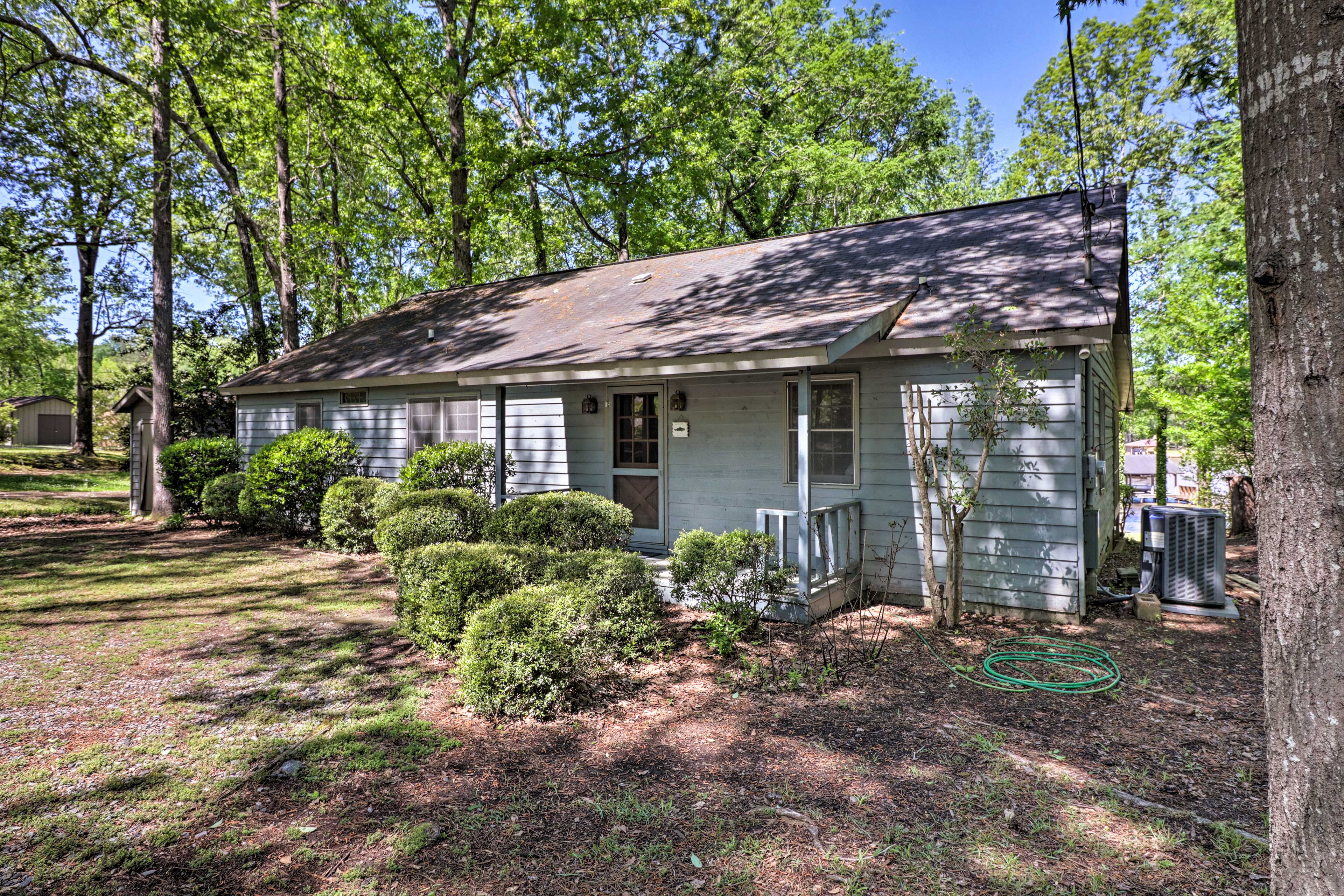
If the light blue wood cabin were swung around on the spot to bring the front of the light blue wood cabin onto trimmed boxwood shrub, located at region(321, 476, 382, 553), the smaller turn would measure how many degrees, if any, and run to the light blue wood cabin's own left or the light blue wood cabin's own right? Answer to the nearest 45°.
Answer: approximately 45° to the light blue wood cabin's own right

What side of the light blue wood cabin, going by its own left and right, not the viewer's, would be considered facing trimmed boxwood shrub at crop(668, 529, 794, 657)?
front

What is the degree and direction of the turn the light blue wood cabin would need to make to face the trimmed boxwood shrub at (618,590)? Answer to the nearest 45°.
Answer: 0° — it already faces it

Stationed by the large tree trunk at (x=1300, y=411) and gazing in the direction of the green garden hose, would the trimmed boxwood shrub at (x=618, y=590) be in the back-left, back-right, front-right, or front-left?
front-left

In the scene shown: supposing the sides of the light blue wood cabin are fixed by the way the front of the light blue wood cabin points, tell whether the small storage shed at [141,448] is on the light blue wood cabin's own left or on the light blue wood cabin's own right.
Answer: on the light blue wood cabin's own right

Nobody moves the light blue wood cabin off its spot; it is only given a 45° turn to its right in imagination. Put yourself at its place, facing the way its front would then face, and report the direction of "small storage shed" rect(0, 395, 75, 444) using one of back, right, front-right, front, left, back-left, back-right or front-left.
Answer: front-right

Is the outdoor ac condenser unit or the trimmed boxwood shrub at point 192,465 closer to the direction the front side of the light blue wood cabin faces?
the trimmed boxwood shrub

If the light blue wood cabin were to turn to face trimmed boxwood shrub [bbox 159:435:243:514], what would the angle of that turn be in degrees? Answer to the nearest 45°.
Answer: approximately 90° to its right

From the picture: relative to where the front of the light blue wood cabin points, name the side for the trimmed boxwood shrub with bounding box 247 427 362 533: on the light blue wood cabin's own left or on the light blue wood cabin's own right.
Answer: on the light blue wood cabin's own right

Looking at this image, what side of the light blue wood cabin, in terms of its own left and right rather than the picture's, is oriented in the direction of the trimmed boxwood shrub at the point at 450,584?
front

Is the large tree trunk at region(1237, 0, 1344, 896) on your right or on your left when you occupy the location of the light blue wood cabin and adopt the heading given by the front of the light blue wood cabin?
on your left

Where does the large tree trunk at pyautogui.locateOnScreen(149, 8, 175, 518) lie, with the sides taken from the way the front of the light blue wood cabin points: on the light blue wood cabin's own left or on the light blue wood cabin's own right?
on the light blue wood cabin's own right

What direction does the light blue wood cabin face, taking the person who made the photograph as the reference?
facing the viewer and to the left of the viewer
